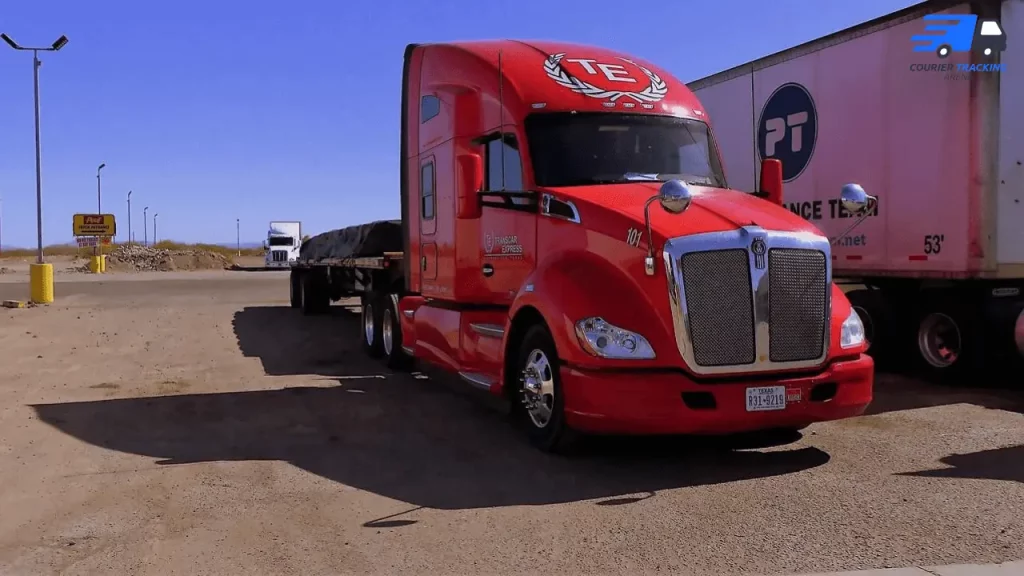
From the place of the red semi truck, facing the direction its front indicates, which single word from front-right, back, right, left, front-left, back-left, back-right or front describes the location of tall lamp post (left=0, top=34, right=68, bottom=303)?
back

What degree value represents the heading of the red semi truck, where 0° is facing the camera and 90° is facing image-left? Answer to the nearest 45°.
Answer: approximately 315°

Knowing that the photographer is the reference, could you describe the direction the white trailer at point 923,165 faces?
facing away from the viewer and to the left of the viewer

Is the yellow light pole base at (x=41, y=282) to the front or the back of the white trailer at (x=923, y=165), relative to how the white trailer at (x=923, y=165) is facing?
to the front

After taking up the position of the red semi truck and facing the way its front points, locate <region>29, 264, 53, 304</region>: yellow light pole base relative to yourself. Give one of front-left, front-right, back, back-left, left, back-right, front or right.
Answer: back

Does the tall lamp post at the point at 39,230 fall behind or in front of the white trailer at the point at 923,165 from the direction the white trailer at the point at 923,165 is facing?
in front

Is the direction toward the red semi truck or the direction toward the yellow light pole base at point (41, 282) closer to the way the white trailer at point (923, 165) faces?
the yellow light pole base

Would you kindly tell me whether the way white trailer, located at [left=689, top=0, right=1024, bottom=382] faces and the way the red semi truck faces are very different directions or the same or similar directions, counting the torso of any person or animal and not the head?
very different directions

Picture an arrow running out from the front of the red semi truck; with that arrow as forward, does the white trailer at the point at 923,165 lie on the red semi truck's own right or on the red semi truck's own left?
on the red semi truck's own left
